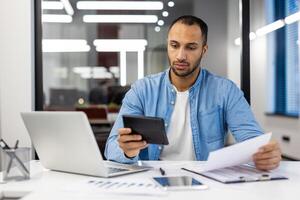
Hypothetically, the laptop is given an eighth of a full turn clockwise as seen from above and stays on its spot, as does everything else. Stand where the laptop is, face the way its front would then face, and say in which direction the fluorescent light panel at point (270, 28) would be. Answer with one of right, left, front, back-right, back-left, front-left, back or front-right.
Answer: front-left

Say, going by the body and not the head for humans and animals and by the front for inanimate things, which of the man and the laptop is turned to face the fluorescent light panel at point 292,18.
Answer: the laptop

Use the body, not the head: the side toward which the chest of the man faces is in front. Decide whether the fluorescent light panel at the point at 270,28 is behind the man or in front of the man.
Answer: behind

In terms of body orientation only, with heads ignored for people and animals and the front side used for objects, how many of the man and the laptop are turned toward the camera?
1

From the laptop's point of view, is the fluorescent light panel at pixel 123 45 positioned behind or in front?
in front

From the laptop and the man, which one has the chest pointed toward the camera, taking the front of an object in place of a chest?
the man

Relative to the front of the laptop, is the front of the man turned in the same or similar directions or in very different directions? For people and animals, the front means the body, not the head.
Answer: very different directions

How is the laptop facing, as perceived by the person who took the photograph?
facing away from the viewer and to the right of the viewer

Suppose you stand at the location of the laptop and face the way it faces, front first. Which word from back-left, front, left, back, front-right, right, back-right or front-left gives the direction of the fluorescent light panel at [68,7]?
front-left

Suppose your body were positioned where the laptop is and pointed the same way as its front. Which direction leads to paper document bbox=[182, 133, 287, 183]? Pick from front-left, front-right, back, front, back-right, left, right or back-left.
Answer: front-right

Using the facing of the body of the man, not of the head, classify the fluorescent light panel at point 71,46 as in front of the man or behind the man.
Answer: behind

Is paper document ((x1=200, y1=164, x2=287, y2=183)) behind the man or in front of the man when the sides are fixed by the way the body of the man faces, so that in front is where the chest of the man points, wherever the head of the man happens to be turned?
in front

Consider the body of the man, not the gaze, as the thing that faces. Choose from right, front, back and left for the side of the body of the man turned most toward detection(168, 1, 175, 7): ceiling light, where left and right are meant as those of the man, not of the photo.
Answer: back

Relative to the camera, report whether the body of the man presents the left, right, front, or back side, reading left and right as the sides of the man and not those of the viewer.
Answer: front

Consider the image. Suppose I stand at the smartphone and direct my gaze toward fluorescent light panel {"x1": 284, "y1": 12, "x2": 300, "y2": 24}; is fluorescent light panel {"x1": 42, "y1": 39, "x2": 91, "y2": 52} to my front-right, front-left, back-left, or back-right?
front-left

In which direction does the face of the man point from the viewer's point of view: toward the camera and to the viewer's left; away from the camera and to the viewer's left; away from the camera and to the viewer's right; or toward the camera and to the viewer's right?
toward the camera and to the viewer's left

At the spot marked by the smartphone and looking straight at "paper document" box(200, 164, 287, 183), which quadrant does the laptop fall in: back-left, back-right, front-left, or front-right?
back-left
